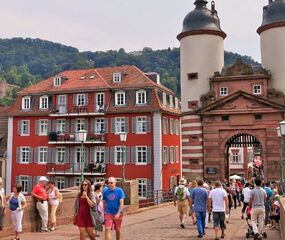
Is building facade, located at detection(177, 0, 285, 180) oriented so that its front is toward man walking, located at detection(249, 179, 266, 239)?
yes

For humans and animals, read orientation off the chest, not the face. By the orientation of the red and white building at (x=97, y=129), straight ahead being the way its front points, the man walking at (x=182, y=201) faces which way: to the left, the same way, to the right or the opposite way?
the opposite way

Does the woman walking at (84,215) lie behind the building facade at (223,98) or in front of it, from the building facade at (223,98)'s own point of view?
in front

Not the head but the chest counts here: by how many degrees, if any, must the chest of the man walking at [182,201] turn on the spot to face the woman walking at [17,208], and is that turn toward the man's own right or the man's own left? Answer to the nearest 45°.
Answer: approximately 135° to the man's own left

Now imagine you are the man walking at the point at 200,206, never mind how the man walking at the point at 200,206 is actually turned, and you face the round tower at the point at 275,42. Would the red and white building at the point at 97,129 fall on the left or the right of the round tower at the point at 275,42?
left

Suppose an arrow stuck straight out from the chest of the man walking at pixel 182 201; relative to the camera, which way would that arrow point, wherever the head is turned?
away from the camera

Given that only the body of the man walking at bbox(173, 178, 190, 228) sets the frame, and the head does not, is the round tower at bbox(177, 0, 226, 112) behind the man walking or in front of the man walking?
in front

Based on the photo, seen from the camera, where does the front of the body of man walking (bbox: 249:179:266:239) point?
away from the camera

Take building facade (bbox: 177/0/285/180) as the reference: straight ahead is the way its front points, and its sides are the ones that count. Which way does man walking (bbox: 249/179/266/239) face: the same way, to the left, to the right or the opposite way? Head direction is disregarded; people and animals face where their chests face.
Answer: the opposite way

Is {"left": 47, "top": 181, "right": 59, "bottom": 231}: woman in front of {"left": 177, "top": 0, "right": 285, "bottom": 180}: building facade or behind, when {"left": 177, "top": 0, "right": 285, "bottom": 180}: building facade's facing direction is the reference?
in front

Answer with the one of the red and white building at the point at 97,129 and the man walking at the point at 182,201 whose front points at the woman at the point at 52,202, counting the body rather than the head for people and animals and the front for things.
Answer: the red and white building
